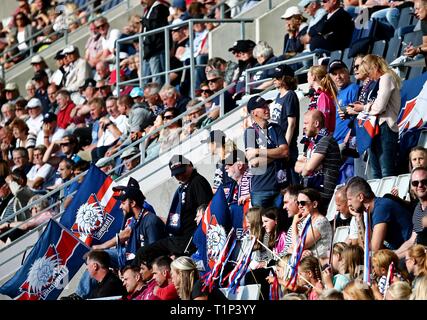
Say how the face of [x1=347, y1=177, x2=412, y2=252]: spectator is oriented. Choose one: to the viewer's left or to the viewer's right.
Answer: to the viewer's left

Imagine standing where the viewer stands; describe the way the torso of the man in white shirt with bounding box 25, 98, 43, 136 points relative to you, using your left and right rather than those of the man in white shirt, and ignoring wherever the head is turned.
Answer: facing the viewer and to the left of the viewer

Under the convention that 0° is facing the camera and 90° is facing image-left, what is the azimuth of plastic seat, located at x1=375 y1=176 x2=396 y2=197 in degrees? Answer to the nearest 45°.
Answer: approximately 45°

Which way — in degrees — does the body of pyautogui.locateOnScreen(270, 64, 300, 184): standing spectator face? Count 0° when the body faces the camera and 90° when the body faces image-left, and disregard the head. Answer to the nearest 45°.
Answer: approximately 45°

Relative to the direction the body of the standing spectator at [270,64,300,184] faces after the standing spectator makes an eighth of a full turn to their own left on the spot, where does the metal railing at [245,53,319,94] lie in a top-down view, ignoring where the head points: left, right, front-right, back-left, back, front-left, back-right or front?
back
